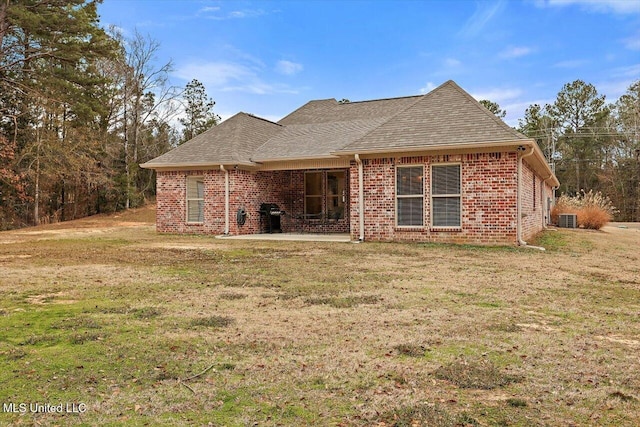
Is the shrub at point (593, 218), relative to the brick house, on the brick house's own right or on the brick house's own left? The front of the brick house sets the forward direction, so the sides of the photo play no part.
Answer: on the brick house's own right

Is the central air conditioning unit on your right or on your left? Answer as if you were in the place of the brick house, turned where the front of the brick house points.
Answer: on your right

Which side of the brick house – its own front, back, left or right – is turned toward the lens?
back
